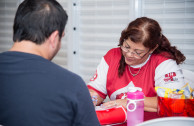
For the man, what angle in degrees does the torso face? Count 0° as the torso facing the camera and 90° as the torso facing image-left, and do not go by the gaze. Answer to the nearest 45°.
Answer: approximately 225°

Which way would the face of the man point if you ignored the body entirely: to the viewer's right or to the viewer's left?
to the viewer's right

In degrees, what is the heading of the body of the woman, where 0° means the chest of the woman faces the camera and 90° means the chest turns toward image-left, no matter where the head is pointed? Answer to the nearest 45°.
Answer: approximately 45°

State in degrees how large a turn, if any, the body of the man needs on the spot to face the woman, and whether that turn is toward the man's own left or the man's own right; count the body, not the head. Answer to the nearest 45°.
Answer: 0° — they already face them

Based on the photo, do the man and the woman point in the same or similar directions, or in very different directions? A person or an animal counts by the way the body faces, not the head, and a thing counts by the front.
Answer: very different directions
